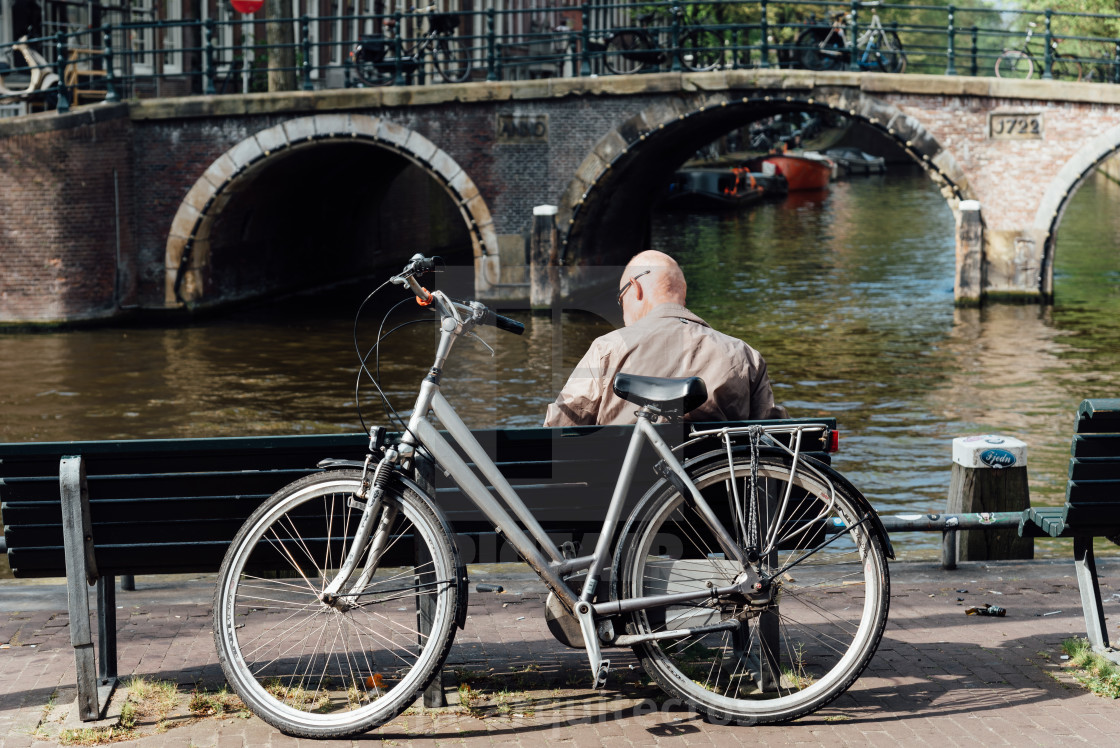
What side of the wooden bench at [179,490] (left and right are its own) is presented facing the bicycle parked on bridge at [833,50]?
front

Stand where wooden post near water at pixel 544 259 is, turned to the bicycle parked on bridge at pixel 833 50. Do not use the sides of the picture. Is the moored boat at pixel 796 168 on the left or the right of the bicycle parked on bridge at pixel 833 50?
left

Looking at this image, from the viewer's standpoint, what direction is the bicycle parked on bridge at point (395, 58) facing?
to the viewer's right

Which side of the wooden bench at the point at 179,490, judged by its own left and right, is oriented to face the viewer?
back

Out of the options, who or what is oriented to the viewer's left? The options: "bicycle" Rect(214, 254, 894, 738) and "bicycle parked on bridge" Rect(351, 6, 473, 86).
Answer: the bicycle

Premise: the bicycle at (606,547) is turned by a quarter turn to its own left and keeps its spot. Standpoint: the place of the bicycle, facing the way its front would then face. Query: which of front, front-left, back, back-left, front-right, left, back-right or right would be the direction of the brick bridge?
back

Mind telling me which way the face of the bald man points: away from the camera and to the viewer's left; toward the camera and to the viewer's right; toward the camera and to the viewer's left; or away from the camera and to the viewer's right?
away from the camera and to the viewer's left

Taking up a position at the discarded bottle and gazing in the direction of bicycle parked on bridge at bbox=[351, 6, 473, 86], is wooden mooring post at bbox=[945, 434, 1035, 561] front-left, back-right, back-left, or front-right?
front-right

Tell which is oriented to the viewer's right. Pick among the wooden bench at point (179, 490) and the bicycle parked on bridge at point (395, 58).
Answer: the bicycle parked on bridge

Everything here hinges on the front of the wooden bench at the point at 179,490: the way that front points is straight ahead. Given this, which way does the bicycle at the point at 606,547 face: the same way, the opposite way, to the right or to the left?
to the left

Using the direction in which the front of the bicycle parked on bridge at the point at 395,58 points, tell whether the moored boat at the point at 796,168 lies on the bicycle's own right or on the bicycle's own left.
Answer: on the bicycle's own left

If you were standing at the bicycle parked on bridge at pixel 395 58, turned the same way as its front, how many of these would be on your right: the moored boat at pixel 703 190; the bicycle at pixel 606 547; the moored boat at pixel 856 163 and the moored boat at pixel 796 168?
1

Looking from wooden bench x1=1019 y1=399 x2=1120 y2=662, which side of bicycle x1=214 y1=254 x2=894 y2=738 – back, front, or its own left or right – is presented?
back

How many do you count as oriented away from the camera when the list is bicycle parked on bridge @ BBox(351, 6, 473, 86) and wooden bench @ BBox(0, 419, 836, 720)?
1

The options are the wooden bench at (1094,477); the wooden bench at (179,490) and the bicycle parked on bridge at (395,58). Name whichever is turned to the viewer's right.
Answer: the bicycle parked on bridge

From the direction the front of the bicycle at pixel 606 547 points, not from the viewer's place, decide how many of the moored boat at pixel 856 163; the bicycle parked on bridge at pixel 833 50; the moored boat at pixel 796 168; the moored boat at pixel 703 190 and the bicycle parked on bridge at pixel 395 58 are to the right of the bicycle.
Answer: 5

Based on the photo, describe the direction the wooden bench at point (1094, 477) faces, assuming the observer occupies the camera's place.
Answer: facing away from the viewer and to the left of the viewer

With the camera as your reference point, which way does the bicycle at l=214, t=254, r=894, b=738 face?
facing to the left of the viewer

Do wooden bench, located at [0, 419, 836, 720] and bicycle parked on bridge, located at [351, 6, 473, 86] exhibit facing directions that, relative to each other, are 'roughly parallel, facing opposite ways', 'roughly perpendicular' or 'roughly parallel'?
roughly perpendicular

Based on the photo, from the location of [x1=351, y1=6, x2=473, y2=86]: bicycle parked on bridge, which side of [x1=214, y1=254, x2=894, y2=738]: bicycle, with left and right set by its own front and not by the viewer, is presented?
right

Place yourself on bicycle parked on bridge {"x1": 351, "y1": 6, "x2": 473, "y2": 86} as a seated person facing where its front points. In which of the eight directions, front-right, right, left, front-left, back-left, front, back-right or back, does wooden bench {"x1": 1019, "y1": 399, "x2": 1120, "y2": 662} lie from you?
right

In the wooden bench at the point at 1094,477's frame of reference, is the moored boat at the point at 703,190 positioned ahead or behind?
ahead

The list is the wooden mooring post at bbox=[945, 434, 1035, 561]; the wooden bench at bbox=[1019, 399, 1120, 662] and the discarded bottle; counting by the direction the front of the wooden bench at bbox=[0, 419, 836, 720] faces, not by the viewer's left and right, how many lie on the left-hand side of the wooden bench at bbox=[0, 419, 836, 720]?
0
